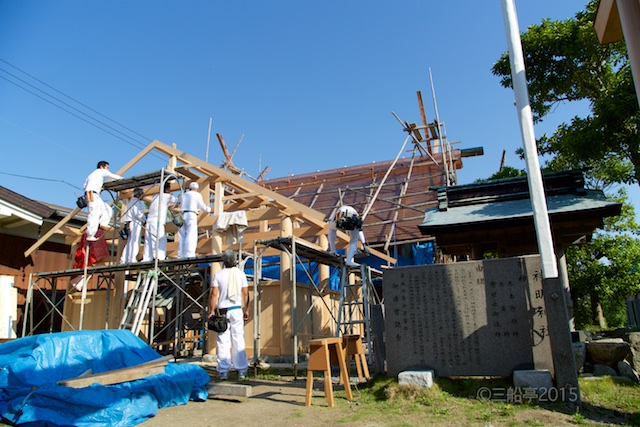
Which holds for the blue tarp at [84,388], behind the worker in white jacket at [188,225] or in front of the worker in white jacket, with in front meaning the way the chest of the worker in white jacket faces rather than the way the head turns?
behind

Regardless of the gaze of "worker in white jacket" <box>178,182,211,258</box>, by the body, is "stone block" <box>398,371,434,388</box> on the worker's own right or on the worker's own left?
on the worker's own right

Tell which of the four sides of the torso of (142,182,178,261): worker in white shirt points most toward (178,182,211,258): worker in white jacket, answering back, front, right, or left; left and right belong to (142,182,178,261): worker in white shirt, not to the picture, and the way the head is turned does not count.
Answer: right

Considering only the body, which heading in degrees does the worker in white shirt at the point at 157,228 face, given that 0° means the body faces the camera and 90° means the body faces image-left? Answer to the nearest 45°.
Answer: approximately 225°

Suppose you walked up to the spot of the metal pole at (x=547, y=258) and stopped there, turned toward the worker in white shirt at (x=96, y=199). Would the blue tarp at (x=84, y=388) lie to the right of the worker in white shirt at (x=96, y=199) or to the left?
left

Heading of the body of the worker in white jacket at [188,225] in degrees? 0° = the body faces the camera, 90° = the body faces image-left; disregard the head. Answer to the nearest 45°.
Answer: approximately 225°

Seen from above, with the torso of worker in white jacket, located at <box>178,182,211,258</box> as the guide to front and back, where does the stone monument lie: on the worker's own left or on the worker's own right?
on the worker's own right

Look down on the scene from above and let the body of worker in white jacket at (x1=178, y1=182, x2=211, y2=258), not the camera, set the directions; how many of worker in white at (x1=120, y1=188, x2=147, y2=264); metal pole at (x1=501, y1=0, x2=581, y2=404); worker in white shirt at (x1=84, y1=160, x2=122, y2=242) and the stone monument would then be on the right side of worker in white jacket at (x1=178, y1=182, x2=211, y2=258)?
2
